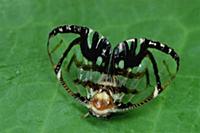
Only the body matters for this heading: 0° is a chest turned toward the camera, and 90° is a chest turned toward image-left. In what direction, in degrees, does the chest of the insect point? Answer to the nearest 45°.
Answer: approximately 0°
